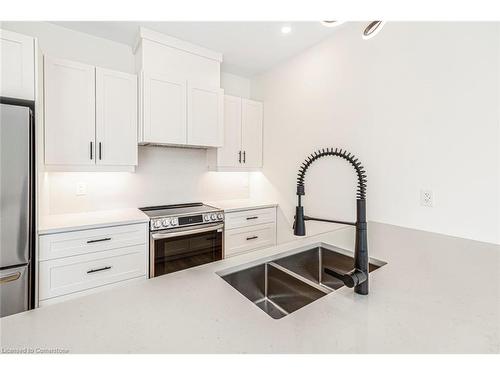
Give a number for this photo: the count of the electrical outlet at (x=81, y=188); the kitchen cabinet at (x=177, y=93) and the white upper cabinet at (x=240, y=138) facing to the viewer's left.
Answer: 0

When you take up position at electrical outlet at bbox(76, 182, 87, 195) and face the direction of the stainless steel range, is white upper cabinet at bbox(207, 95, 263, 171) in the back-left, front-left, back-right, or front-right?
front-left

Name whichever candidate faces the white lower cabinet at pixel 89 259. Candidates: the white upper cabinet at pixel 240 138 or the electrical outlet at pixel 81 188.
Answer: the electrical outlet

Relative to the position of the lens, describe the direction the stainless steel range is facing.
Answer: facing the viewer and to the right of the viewer

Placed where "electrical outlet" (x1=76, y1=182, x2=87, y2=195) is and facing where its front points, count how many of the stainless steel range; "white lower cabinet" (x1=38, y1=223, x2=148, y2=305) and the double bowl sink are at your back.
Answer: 0

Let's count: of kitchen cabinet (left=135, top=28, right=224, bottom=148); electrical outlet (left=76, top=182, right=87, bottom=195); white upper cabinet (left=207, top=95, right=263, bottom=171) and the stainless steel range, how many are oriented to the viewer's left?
0

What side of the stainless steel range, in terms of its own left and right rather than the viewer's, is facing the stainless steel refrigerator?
right

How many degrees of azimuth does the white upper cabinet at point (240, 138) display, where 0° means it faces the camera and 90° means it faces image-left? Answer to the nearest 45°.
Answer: approximately 315°

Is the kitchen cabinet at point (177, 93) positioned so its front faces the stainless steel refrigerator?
no

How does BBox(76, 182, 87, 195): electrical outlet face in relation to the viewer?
toward the camera

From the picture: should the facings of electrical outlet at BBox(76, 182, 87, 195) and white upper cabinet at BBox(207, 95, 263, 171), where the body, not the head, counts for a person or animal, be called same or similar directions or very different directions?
same or similar directions

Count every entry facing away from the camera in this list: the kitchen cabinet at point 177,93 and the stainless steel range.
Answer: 0

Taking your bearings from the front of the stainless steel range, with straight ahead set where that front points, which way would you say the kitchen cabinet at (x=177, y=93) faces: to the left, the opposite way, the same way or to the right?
the same way

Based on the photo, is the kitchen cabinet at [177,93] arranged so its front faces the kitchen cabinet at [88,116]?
no
